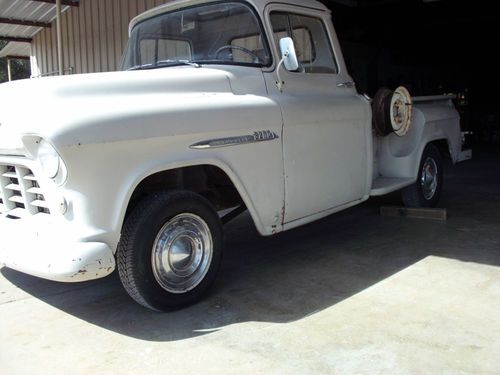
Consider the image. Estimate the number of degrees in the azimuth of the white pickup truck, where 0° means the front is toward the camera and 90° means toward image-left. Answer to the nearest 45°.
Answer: approximately 45°

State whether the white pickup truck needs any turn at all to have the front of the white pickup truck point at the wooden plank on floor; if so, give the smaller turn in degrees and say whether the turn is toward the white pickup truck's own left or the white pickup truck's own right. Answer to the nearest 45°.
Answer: approximately 180°
